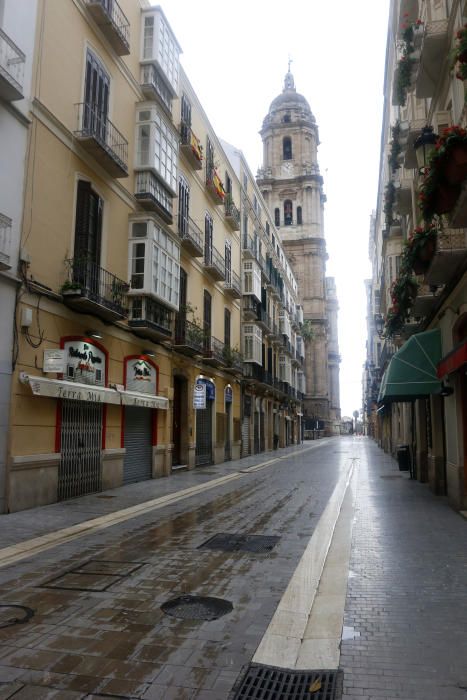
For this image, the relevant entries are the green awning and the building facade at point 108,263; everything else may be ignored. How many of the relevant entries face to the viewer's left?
1

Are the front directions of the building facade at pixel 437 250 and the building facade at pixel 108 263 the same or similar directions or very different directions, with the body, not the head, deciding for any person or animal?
very different directions

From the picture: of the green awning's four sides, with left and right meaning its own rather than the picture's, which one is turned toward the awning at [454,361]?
left

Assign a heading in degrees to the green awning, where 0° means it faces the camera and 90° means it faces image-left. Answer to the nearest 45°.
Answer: approximately 90°

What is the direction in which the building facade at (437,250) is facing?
to the viewer's left

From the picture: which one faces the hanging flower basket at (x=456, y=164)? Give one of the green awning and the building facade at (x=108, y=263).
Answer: the building facade

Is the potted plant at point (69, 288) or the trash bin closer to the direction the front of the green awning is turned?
the potted plant

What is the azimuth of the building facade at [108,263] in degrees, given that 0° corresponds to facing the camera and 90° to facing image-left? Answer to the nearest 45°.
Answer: approximately 315°

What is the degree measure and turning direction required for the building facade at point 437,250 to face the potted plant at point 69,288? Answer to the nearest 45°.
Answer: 0° — it already faces it

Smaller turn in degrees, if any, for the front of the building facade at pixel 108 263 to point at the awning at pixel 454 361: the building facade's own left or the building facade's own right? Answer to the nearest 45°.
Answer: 0° — it already faces it

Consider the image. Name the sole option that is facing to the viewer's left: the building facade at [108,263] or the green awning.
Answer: the green awning

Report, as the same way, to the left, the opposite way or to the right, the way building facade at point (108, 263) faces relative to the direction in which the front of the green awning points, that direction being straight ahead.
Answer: the opposite way

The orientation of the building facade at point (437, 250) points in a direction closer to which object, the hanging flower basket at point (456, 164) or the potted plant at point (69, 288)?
the potted plant

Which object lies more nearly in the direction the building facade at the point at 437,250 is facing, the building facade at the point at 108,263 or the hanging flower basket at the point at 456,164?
the building facade
